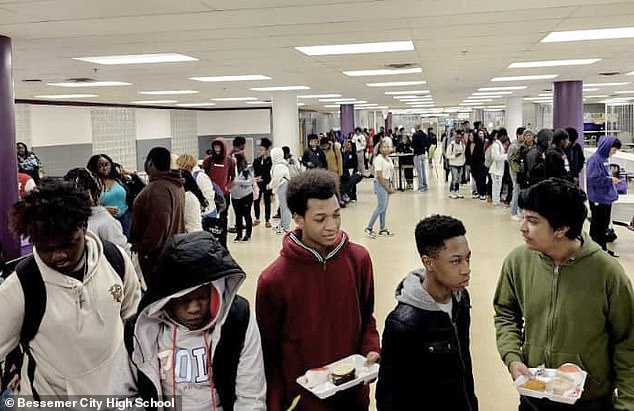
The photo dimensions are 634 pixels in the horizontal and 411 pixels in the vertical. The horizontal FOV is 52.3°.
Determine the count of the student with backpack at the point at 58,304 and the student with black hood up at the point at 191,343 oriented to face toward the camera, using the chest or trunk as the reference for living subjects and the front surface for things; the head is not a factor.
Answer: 2

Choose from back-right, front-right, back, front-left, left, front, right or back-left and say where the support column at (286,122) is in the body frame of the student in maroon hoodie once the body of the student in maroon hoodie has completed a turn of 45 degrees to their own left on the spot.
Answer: left

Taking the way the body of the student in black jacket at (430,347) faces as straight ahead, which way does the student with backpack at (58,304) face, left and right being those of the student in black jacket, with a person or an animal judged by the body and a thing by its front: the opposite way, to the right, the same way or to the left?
the same way

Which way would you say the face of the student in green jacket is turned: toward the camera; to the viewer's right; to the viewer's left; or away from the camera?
to the viewer's left

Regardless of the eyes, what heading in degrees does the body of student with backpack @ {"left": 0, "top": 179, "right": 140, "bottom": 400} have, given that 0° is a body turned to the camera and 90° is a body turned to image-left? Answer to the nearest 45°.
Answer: approximately 0°

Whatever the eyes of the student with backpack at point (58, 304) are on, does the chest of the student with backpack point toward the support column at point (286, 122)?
no

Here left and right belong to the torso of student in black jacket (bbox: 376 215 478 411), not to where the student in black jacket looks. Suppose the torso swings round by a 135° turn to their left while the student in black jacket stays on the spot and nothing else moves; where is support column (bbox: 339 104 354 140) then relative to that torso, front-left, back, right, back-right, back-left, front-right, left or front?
front

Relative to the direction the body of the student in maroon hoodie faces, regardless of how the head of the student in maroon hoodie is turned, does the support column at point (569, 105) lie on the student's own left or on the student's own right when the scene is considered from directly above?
on the student's own left

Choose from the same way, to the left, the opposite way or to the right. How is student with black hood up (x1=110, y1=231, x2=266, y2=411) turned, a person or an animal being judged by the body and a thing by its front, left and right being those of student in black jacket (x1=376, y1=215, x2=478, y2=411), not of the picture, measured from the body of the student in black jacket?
the same way

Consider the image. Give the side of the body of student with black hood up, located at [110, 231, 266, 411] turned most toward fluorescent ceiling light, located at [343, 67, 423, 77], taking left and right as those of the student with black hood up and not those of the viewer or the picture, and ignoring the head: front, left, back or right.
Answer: back

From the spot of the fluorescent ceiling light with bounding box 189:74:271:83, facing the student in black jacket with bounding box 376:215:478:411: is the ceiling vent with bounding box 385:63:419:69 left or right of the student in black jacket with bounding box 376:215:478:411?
left

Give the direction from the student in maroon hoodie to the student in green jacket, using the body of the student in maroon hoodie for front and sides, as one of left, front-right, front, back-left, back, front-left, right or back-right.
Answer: front-left

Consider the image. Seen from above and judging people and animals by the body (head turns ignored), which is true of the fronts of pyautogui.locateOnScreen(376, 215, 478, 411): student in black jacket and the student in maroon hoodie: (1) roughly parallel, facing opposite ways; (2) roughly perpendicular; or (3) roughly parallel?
roughly parallel

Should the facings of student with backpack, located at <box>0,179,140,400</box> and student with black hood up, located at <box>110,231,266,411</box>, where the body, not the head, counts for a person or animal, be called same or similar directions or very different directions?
same or similar directions

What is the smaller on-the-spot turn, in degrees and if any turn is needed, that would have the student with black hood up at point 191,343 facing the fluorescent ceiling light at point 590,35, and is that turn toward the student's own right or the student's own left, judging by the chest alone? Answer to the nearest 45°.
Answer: approximately 135° to the student's own left

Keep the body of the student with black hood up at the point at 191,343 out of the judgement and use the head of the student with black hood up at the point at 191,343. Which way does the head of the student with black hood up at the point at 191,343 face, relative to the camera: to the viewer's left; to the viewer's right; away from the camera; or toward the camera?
toward the camera

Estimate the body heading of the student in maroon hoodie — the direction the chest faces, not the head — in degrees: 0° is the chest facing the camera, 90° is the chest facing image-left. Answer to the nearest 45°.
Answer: approximately 315°

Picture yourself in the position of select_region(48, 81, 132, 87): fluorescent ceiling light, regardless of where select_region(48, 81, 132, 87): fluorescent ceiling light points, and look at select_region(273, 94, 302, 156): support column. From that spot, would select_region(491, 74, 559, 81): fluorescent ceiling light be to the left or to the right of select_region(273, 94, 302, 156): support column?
right

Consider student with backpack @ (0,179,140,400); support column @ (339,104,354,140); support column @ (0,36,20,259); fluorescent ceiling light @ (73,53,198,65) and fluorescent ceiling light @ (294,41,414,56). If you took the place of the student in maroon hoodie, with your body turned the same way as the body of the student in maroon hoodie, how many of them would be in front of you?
0

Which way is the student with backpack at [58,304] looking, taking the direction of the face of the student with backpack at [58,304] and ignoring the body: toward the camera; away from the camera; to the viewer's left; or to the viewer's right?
toward the camera
